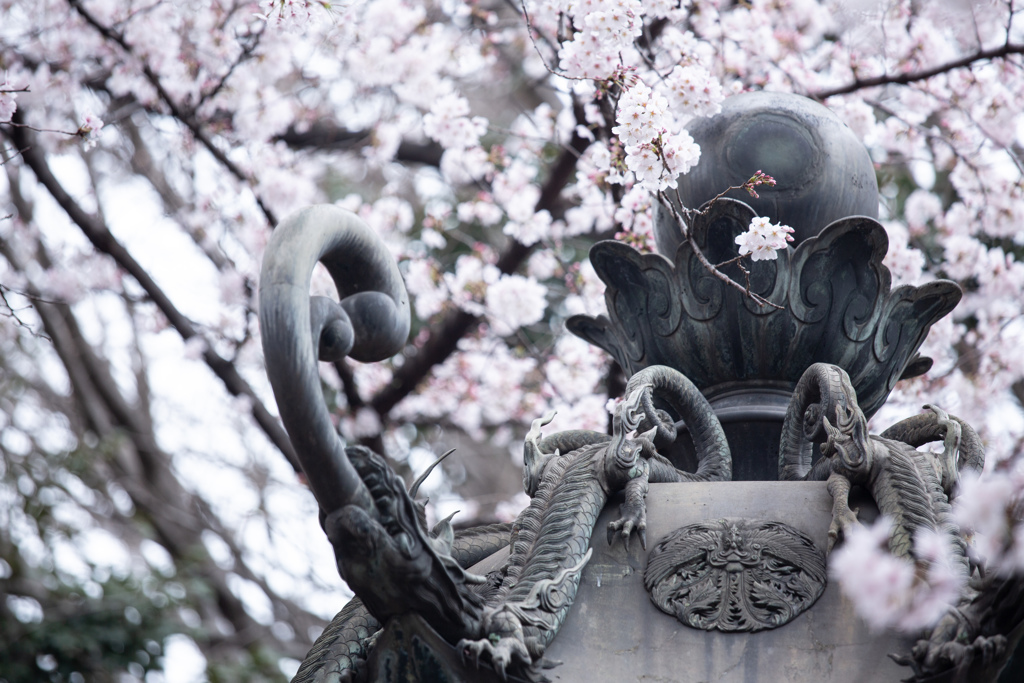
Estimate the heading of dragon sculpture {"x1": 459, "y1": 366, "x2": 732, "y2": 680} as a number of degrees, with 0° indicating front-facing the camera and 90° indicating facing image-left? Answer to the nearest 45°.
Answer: approximately 45°

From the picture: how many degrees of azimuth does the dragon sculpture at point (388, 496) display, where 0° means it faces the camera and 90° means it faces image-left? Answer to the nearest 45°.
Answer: approximately 45°

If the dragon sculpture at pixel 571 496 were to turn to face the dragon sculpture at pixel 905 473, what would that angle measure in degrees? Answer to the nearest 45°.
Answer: approximately 135° to its left
